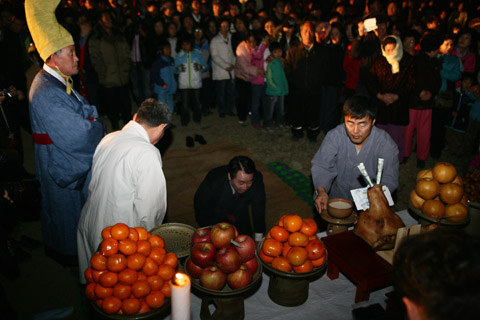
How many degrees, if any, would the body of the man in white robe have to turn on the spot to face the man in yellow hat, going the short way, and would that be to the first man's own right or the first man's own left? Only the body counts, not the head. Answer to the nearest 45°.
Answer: approximately 90° to the first man's own left

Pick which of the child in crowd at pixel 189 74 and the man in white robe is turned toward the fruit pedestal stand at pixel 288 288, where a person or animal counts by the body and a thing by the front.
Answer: the child in crowd

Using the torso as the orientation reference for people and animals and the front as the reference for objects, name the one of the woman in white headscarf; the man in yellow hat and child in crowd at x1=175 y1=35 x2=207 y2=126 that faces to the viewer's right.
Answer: the man in yellow hat

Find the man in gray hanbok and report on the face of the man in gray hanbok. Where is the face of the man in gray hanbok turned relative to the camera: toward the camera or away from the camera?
toward the camera

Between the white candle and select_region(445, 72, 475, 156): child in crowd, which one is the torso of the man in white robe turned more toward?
the child in crowd

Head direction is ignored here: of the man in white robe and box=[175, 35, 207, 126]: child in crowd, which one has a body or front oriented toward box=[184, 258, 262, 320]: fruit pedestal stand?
the child in crowd

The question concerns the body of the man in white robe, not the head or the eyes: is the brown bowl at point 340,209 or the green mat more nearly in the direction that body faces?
the green mat

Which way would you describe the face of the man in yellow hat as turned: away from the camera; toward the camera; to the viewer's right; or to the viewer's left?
to the viewer's right

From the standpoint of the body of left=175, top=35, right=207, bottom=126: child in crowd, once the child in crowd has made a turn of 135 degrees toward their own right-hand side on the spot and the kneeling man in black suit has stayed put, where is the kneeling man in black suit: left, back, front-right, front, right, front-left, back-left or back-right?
back-left

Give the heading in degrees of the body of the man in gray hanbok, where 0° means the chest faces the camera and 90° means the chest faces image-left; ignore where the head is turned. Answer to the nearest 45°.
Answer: approximately 0°

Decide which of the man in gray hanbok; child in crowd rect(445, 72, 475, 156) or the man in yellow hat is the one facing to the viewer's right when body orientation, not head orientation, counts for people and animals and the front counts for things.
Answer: the man in yellow hat

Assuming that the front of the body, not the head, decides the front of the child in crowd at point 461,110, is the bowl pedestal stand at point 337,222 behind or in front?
in front

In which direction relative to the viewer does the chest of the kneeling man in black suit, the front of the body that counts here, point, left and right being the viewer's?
facing the viewer and to the right of the viewer

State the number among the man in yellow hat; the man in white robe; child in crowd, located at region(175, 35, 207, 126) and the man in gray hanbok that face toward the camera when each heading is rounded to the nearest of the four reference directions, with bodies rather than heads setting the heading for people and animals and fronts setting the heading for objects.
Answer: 2

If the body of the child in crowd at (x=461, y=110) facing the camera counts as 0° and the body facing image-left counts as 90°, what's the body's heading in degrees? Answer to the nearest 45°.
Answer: approximately 45°

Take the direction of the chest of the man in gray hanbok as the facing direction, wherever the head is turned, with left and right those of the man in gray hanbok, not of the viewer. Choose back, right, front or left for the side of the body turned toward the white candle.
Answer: front

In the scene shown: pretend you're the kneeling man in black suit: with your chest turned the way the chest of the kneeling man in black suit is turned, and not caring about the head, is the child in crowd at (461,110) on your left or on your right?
on your left

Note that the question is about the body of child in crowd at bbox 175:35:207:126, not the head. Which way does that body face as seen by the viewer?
toward the camera

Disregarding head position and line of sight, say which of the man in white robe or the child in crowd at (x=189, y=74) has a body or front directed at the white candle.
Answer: the child in crowd
